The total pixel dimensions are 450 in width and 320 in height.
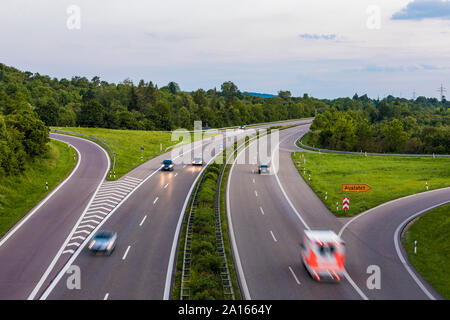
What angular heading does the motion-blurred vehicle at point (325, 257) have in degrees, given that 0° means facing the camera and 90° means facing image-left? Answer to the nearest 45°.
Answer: approximately 180°

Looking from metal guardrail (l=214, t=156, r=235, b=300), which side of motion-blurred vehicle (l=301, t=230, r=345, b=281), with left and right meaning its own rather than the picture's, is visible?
left

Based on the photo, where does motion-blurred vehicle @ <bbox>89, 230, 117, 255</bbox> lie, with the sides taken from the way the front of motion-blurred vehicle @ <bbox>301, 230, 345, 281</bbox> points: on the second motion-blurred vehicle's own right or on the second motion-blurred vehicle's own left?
on the second motion-blurred vehicle's own left

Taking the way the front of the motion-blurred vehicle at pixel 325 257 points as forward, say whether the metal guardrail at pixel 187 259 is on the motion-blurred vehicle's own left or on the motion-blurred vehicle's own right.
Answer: on the motion-blurred vehicle's own left
